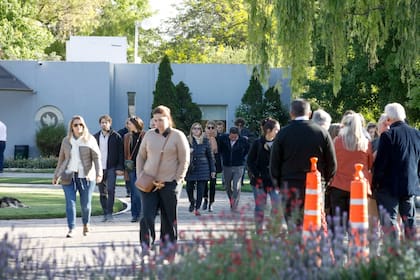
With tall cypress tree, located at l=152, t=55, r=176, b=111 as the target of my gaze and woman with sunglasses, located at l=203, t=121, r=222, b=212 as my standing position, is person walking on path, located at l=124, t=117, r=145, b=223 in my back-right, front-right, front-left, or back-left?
back-left

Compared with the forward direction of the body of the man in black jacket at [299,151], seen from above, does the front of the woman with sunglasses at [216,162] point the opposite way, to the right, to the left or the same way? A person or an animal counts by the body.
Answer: the opposite way

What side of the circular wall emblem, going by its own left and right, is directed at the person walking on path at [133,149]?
front

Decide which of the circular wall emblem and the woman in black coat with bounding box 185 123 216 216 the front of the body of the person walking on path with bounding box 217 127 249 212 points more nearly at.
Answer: the woman in black coat

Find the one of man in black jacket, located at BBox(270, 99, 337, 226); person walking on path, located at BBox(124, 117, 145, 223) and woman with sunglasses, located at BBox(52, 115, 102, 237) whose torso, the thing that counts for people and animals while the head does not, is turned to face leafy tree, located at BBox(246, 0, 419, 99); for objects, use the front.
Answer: the man in black jacket

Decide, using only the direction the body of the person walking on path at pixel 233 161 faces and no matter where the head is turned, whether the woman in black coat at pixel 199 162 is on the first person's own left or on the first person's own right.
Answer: on the first person's own right

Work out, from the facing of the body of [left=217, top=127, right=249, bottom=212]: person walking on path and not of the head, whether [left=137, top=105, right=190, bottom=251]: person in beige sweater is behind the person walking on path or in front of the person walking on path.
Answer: in front

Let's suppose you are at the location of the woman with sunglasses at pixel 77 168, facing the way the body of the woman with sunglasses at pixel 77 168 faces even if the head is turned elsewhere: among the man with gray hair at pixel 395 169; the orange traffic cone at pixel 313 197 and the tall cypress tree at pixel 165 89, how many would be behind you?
1

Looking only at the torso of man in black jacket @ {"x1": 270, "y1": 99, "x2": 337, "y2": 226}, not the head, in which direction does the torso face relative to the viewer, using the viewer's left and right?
facing away from the viewer
